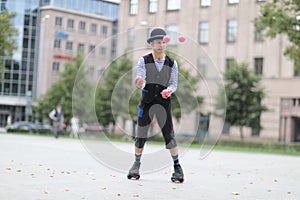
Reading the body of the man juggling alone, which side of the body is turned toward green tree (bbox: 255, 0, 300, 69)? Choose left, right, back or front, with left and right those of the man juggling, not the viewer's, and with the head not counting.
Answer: back

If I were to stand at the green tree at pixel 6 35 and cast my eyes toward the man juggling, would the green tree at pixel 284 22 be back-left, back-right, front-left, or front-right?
front-left

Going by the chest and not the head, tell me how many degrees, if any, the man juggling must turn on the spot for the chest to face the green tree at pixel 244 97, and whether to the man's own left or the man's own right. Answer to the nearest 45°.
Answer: approximately 180°

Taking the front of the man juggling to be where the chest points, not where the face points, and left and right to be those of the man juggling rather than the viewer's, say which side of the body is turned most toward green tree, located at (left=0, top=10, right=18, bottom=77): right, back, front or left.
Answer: back

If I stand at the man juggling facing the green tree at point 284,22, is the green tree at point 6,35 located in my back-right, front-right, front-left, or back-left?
front-left

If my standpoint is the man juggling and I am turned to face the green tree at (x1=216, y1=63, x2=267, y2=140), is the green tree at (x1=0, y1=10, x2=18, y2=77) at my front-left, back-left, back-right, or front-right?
front-left

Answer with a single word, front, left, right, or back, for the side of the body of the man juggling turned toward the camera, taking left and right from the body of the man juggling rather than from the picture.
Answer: front
